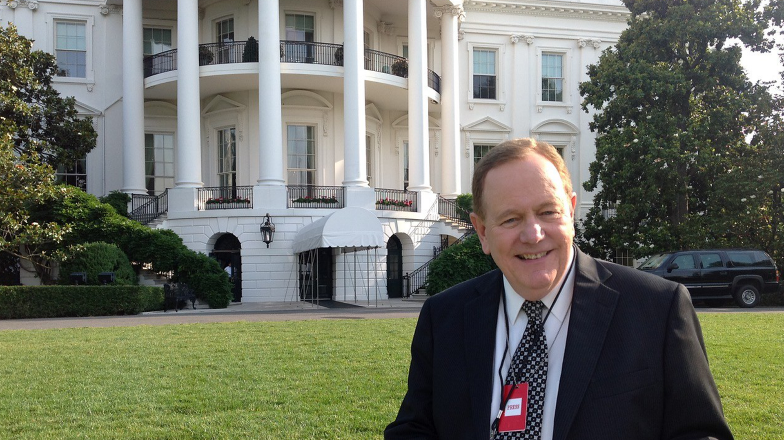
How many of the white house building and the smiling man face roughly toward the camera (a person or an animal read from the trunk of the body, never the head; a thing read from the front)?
2

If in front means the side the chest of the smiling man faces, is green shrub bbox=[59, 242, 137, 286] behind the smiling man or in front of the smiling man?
behind

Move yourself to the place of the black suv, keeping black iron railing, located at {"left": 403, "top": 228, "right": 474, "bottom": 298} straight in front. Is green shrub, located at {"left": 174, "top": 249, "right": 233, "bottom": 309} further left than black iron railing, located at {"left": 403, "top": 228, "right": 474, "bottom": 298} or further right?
left

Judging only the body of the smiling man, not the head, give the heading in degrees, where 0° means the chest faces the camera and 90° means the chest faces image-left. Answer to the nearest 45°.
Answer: approximately 0°

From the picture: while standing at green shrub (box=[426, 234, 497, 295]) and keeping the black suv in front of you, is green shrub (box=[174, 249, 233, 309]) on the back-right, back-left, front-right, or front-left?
back-right

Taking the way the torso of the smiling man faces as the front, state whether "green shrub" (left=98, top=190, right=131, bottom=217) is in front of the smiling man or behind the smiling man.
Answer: behind

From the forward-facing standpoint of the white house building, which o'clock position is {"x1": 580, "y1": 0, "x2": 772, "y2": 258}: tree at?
The tree is roughly at 10 o'clock from the white house building.
